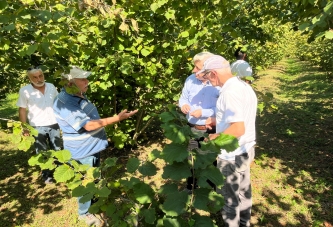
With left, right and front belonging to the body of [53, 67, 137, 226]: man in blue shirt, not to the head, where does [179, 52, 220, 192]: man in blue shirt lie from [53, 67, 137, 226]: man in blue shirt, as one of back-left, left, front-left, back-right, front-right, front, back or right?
front

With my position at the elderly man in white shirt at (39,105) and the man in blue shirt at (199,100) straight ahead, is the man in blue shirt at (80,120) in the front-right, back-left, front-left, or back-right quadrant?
front-right

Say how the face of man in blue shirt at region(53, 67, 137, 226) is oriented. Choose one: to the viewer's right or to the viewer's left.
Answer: to the viewer's right

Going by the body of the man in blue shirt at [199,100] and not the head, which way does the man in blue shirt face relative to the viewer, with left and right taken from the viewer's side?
facing the viewer and to the left of the viewer

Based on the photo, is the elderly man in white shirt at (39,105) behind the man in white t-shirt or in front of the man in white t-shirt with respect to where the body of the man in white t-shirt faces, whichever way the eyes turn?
in front

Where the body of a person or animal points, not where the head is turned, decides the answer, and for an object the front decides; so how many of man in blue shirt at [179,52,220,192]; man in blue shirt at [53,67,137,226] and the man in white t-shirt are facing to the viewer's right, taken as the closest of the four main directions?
1

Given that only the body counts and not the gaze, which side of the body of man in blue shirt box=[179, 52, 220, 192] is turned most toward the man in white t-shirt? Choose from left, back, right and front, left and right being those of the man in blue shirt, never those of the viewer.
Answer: left

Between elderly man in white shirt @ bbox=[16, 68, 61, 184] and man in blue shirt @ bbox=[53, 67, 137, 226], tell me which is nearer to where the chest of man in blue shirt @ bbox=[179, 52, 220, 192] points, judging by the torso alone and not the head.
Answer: the man in blue shirt

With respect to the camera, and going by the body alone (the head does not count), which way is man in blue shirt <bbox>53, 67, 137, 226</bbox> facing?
to the viewer's right

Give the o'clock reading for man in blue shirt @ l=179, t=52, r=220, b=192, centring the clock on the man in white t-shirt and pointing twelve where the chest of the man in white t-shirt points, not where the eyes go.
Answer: The man in blue shirt is roughly at 2 o'clock from the man in white t-shirt.

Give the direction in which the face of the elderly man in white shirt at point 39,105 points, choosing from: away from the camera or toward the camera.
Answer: toward the camera

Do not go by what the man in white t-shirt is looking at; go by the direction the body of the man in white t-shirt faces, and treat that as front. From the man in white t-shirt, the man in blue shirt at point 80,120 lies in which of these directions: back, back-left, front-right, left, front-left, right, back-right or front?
front

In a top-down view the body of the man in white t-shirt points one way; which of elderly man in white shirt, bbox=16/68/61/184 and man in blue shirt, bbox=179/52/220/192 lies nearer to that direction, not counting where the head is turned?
the elderly man in white shirt

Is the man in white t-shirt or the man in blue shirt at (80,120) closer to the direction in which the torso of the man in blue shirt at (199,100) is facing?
the man in blue shirt

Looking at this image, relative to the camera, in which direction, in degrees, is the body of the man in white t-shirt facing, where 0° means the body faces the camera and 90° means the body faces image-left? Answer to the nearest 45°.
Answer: approximately 90°

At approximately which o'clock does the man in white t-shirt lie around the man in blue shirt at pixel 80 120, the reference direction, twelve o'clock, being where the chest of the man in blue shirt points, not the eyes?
The man in white t-shirt is roughly at 1 o'clock from the man in blue shirt.

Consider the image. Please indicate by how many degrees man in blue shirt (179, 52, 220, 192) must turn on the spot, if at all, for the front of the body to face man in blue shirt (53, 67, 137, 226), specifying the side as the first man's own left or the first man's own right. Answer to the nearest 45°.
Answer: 0° — they already face them

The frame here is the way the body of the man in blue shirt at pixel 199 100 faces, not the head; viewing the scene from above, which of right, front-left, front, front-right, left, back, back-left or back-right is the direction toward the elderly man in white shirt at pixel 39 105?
front-right
